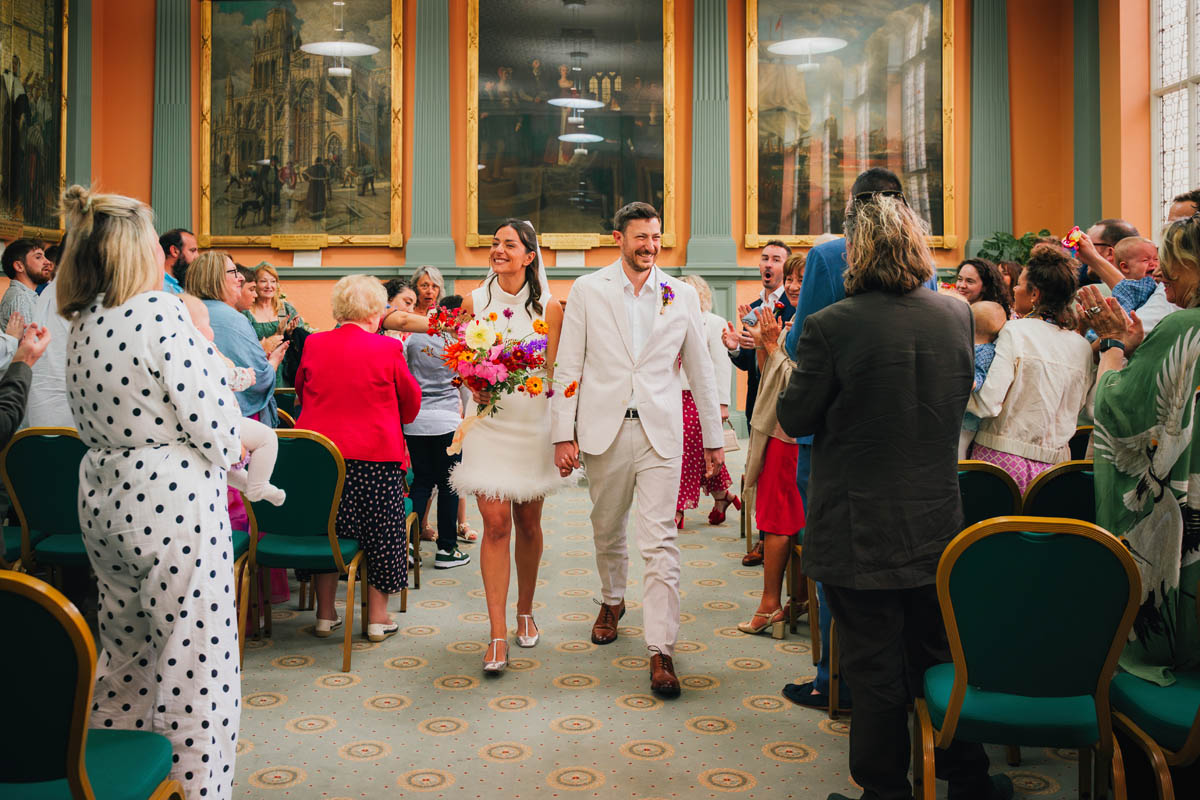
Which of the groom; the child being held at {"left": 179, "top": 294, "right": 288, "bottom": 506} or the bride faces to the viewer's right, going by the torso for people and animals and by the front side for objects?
the child being held

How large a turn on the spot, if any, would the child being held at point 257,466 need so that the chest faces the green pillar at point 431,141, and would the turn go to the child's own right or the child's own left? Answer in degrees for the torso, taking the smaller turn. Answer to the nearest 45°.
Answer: approximately 90° to the child's own left

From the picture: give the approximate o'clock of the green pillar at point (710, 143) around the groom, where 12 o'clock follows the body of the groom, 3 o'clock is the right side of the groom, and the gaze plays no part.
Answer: The green pillar is roughly at 6 o'clock from the groom.

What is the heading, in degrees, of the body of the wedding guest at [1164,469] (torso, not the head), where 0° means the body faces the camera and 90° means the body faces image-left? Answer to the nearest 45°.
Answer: approximately 90°

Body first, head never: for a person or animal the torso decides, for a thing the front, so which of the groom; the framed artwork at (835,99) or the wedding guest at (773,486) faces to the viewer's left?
the wedding guest

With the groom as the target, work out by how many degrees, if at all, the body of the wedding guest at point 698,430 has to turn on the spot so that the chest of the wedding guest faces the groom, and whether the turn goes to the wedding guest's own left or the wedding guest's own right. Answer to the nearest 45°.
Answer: approximately 45° to the wedding guest's own left
